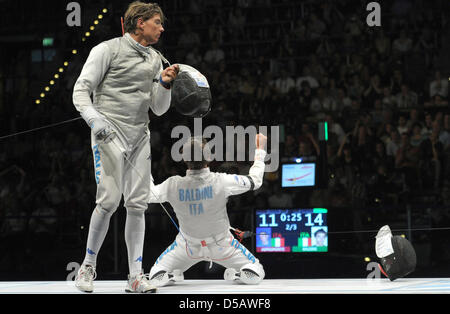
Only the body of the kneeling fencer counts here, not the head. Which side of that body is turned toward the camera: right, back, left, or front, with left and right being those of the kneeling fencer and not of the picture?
back

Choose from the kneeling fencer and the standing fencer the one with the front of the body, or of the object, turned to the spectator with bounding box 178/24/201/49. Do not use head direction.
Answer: the kneeling fencer

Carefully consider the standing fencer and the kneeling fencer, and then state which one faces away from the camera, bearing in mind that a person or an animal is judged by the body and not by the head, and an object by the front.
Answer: the kneeling fencer

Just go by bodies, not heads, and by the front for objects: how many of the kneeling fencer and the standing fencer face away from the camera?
1

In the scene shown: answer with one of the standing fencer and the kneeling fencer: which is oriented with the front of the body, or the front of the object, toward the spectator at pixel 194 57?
the kneeling fencer

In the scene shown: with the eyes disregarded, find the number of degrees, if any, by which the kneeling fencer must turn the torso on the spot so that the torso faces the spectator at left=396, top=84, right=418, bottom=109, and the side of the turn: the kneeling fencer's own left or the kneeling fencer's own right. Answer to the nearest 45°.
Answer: approximately 45° to the kneeling fencer's own right

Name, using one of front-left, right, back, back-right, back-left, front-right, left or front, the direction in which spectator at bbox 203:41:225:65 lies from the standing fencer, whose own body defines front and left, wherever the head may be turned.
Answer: back-left

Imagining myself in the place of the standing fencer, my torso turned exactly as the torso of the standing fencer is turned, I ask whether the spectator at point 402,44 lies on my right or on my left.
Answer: on my left

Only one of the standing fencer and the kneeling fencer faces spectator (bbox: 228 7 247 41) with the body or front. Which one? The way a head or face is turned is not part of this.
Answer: the kneeling fencer

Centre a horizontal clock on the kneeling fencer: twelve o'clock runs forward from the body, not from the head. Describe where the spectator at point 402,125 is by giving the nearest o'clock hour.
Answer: The spectator is roughly at 1 o'clock from the kneeling fencer.

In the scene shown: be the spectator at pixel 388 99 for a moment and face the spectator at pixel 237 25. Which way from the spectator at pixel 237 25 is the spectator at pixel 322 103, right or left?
left

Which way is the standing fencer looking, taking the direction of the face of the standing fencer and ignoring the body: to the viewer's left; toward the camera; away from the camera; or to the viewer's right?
to the viewer's right

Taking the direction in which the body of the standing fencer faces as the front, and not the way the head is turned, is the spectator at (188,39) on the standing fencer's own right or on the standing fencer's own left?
on the standing fencer's own left
